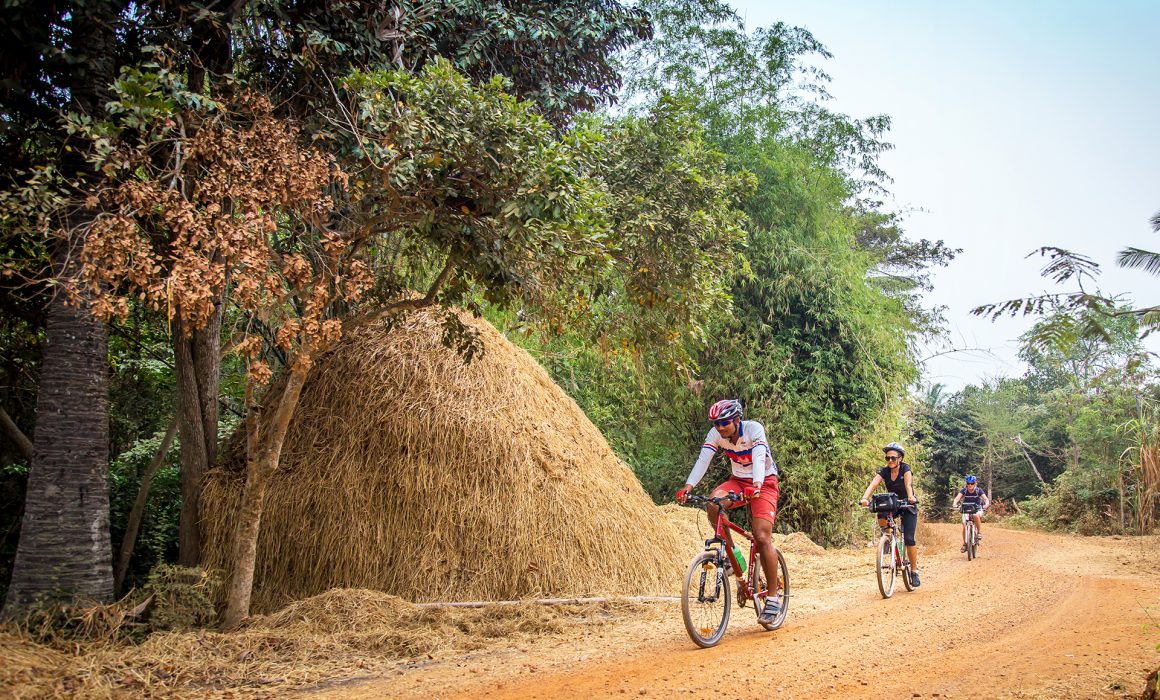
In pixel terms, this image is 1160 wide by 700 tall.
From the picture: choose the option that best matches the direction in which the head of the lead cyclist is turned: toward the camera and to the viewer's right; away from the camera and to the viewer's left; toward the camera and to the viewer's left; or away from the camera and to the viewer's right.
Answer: toward the camera and to the viewer's left

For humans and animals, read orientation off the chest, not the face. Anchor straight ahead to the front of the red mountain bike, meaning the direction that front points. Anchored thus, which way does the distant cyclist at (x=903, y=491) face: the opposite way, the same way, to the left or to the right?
the same way

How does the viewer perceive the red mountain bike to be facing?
facing the viewer and to the left of the viewer

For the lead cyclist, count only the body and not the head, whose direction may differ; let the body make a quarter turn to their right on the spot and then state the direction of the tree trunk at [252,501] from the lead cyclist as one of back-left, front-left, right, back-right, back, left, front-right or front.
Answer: front-left

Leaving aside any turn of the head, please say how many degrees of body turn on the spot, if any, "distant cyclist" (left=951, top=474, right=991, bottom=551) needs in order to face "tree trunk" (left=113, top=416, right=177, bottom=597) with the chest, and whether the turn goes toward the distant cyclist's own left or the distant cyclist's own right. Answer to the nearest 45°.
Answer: approximately 45° to the distant cyclist's own right

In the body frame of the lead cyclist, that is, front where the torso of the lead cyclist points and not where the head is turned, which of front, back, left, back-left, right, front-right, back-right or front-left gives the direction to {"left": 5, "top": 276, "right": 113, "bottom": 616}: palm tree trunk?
front-right

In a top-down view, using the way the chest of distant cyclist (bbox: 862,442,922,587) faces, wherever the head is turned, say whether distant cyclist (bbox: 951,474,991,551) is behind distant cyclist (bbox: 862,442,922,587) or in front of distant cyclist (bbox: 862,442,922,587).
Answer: behind

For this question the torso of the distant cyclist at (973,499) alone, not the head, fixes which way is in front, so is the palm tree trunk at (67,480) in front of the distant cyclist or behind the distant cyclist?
in front

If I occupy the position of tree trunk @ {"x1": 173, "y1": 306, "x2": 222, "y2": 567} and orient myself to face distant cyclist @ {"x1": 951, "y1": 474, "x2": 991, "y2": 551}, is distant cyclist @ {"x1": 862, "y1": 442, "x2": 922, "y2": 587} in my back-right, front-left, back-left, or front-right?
front-right

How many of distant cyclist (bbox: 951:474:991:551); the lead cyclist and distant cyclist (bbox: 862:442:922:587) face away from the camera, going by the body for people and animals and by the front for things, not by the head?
0

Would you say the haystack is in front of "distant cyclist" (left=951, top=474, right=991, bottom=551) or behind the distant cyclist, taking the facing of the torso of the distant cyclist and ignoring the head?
in front

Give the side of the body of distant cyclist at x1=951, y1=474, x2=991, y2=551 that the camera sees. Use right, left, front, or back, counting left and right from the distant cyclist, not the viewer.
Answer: front

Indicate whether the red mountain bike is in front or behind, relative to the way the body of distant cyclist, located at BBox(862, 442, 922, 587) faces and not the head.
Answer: in front

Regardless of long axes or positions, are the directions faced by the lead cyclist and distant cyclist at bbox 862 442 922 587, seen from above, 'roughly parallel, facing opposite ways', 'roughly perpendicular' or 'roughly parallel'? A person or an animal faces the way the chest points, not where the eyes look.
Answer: roughly parallel

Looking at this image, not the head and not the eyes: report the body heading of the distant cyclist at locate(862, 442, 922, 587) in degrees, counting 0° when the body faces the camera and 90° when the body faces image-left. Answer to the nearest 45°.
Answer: approximately 45°
